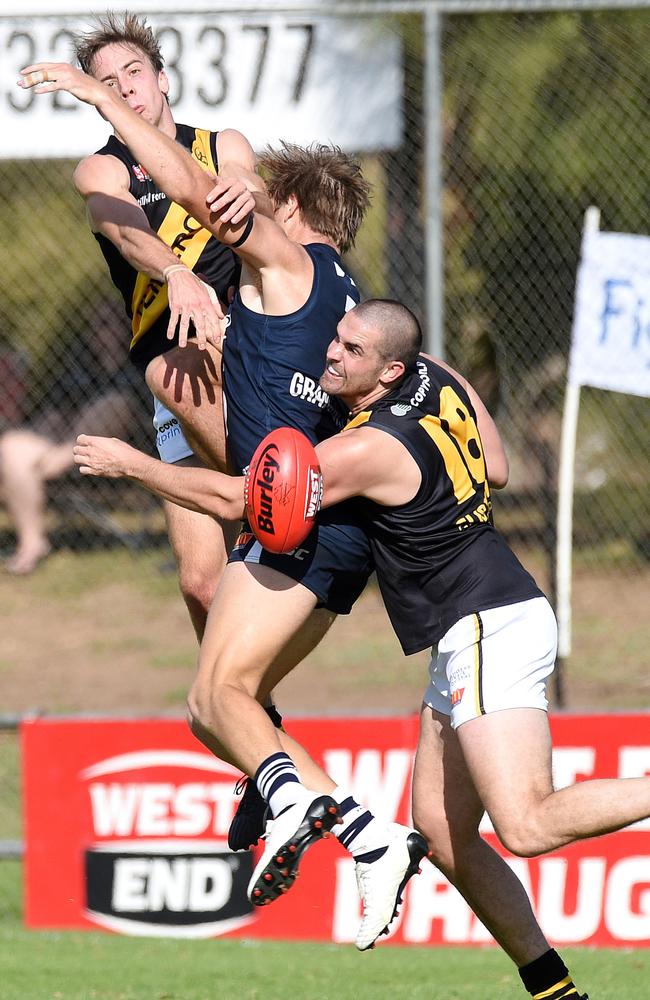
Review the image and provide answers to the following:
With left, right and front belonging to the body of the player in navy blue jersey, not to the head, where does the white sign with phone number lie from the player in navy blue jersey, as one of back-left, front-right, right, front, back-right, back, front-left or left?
front-right

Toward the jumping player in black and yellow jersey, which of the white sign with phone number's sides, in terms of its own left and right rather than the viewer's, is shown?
front

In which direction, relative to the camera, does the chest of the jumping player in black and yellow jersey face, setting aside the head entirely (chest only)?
toward the camera

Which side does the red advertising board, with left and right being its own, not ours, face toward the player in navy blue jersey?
front

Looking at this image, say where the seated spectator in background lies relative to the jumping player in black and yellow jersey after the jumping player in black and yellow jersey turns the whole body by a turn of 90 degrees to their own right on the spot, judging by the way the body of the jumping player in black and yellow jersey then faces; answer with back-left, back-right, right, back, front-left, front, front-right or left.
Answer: right

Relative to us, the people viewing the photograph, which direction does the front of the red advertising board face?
facing the viewer

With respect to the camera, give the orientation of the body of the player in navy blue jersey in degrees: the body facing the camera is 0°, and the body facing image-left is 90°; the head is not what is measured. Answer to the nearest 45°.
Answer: approximately 135°

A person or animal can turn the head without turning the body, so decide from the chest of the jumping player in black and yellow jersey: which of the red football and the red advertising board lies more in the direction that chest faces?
the red football

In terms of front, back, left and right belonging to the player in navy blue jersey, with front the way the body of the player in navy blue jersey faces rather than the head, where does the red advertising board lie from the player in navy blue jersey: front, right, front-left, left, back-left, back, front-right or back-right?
front-right

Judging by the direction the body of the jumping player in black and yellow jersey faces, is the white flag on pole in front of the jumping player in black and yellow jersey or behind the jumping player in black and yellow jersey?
behind

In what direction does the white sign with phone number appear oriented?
toward the camera

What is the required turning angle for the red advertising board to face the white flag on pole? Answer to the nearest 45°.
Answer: approximately 135° to its left
